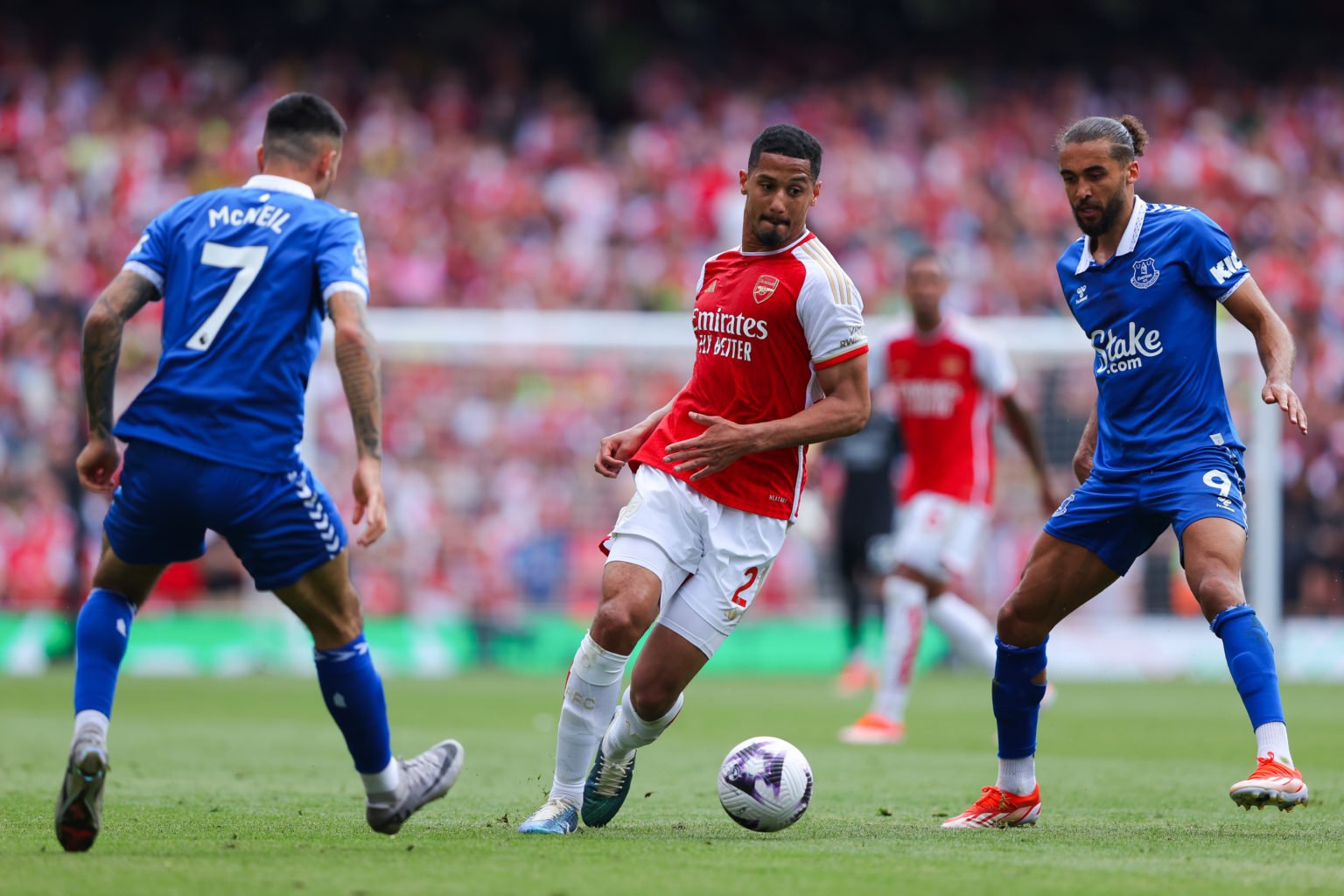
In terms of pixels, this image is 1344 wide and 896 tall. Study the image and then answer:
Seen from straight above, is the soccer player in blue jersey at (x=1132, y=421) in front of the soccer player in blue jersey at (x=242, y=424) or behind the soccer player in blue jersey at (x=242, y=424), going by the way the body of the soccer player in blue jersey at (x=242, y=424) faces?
in front

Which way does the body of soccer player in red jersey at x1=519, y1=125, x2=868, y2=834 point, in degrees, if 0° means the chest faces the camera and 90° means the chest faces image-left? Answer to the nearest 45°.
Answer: approximately 45°

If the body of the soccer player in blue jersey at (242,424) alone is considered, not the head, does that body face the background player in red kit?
yes

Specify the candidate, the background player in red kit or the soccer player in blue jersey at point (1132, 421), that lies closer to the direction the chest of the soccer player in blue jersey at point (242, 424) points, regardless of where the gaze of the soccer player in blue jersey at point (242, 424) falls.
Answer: the background player in red kit

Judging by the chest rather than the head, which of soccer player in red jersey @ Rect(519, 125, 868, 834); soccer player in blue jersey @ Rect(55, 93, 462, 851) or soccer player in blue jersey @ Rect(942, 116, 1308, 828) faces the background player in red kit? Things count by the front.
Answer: soccer player in blue jersey @ Rect(55, 93, 462, 851)

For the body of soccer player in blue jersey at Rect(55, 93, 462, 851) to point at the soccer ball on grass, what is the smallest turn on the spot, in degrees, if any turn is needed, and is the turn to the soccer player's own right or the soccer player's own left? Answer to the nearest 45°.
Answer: approximately 45° to the soccer player's own right

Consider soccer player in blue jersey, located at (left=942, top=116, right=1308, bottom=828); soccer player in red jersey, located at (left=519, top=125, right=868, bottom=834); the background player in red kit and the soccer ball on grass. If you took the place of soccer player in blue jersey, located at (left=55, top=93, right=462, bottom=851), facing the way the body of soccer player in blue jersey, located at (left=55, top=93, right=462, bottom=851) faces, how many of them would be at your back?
0

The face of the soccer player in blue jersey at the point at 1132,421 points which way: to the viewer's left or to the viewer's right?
to the viewer's left

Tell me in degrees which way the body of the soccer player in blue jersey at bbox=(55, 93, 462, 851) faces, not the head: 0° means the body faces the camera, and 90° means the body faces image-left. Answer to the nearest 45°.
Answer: approximately 225°

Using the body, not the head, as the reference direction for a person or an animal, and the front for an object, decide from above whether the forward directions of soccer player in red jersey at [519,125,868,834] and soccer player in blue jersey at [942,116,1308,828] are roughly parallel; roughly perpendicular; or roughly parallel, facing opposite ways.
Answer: roughly parallel

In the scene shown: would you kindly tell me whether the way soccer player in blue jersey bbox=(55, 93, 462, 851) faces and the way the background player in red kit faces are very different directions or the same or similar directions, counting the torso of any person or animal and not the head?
very different directions

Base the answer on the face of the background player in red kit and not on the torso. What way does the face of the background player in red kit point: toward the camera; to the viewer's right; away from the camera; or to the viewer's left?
toward the camera

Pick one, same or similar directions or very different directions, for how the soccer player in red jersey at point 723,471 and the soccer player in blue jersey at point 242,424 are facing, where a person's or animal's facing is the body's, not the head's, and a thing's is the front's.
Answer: very different directions

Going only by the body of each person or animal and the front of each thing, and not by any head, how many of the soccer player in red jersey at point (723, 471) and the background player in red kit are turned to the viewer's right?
0

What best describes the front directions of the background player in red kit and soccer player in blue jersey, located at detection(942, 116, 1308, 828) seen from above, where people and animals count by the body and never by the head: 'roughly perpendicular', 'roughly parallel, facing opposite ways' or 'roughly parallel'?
roughly parallel

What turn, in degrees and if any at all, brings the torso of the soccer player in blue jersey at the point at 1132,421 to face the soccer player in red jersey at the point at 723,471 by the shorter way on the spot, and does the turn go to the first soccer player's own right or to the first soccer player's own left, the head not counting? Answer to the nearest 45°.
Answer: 0° — they already face them

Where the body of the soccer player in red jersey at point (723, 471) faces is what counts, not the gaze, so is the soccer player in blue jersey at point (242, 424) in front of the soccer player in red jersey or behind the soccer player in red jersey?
in front

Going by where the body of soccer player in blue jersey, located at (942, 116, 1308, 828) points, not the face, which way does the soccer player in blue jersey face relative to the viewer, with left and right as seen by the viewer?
facing the viewer and to the left of the viewer

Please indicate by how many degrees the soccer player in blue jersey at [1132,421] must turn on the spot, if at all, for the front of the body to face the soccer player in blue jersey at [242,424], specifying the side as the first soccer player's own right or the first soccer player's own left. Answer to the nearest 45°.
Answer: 0° — they already face them

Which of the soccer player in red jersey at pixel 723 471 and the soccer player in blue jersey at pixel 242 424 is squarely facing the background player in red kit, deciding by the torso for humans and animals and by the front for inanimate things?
the soccer player in blue jersey
